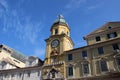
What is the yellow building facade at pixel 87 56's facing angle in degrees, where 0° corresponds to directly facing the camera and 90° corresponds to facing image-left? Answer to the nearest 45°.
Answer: approximately 45°
